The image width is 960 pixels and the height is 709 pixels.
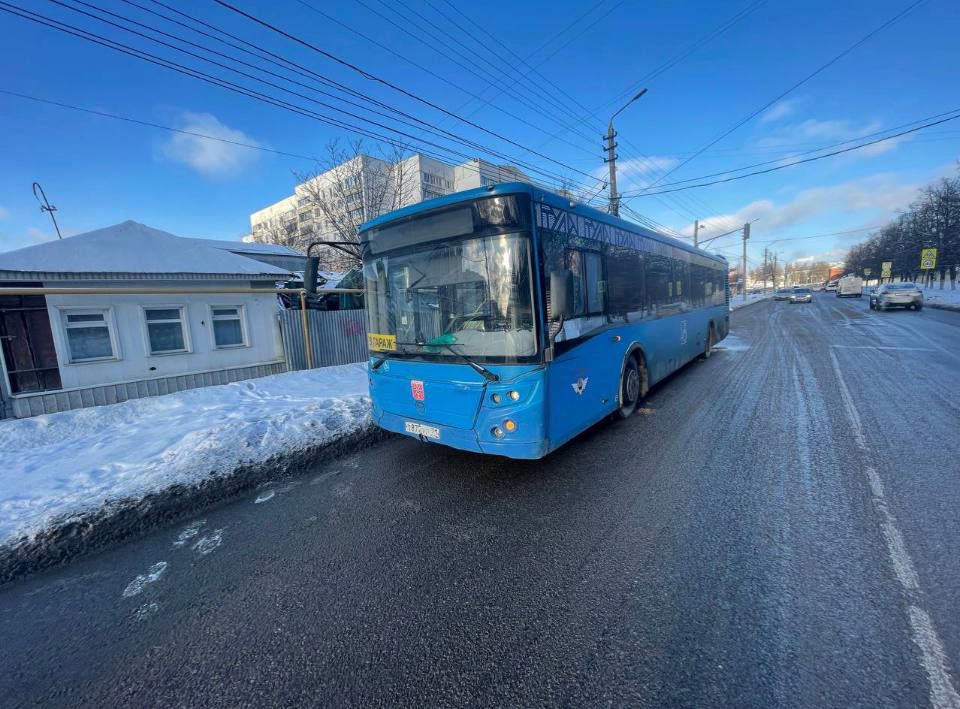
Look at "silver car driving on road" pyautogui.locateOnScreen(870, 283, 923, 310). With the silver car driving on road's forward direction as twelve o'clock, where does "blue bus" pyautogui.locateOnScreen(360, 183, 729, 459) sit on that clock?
The blue bus is roughly at 6 o'clock from the silver car driving on road.

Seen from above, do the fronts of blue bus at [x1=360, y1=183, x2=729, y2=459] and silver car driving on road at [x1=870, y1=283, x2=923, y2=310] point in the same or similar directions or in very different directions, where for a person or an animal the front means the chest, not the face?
very different directions

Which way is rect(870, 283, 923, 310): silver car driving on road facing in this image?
away from the camera

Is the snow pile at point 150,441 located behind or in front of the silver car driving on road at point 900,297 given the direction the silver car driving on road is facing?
behind

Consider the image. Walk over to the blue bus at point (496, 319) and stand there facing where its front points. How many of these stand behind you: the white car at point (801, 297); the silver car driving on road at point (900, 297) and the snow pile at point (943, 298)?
3

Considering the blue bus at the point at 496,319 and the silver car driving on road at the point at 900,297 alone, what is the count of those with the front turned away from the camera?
1

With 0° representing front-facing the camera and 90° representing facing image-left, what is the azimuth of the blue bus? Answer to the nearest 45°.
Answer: approximately 45°

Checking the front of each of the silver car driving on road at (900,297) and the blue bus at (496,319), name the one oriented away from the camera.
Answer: the silver car driving on road

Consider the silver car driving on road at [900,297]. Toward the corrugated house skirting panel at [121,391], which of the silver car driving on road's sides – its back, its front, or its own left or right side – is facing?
back

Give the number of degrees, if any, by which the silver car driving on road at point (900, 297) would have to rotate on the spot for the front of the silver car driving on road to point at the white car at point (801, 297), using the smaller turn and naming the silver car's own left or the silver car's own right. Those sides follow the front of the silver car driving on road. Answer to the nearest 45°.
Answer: approximately 45° to the silver car's own left

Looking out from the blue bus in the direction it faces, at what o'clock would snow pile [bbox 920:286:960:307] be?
The snow pile is roughly at 6 o'clock from the blue bus.

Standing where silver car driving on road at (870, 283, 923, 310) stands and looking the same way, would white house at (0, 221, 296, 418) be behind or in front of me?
behind
